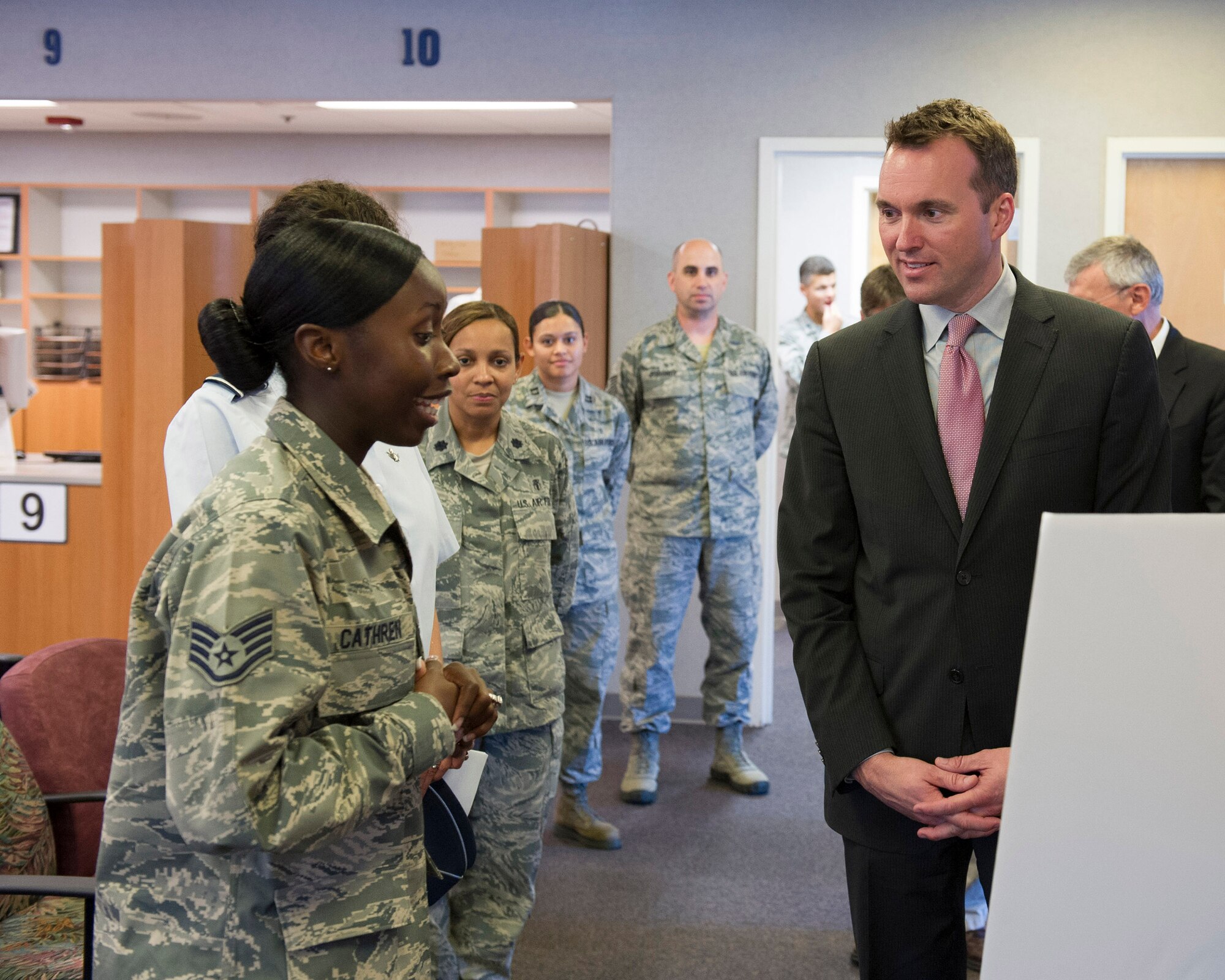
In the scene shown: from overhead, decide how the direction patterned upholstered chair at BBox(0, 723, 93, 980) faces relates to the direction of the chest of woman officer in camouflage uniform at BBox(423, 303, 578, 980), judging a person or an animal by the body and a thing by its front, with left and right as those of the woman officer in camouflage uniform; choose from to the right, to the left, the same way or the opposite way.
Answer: to the left

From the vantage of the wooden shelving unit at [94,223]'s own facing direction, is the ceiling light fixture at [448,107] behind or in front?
in front

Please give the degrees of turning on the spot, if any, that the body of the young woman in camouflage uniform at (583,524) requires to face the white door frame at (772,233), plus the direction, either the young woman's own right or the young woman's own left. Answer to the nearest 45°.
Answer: approximately 135° to the young woman's own left

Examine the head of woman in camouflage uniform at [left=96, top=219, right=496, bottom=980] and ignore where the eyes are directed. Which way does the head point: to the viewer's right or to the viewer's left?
to the viewer's right

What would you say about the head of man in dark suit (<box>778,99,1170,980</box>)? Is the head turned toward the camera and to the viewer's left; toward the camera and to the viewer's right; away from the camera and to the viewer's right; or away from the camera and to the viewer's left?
toward the camera and to the viewer's left

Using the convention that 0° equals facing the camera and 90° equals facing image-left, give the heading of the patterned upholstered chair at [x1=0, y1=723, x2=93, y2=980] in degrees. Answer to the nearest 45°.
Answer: approximately 270°

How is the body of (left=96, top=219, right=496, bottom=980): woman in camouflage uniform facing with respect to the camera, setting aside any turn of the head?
to the viewer's right
